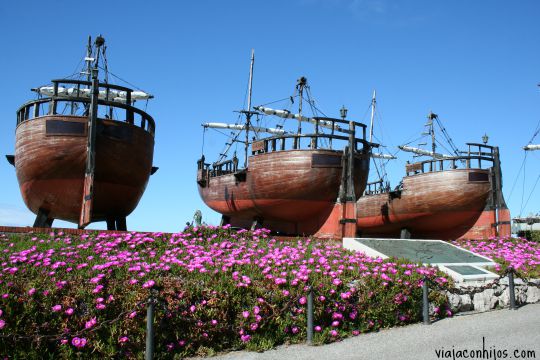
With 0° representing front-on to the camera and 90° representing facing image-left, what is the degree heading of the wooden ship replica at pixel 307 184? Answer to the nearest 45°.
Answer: approximately 135°

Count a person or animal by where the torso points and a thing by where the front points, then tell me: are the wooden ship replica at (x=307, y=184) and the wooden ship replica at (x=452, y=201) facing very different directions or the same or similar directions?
same or similar directions

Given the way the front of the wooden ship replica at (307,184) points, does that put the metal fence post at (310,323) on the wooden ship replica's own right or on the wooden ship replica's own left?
on the wooden ship replica's own left

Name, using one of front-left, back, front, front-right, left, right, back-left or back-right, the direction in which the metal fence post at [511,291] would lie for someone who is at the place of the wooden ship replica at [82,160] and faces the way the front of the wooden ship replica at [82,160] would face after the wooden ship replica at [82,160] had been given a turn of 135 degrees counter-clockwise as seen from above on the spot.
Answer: left

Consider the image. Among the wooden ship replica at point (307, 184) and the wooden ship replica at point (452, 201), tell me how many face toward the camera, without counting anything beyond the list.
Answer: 0

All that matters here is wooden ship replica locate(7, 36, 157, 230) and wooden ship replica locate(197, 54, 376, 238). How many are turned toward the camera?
0

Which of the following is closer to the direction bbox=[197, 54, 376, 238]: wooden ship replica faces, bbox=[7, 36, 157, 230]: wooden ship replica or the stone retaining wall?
the wooden ship replica

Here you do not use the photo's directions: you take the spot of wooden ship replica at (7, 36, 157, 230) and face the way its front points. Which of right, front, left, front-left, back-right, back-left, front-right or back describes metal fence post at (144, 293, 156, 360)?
back

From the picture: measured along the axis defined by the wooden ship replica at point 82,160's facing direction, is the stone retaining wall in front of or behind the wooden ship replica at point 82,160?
behind

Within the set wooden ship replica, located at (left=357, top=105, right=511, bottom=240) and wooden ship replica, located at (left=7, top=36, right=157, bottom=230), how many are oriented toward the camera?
0

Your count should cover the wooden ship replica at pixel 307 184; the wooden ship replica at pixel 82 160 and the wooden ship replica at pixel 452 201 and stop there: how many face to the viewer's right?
0

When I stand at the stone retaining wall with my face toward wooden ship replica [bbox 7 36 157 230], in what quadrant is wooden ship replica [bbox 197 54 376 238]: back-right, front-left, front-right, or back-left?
front-right

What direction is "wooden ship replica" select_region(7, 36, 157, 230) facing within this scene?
away from the camera

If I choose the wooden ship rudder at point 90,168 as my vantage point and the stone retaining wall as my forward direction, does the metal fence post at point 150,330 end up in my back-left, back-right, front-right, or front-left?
front-right

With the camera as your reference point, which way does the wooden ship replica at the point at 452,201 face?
facing away from the viewer and to the left of the viewer
